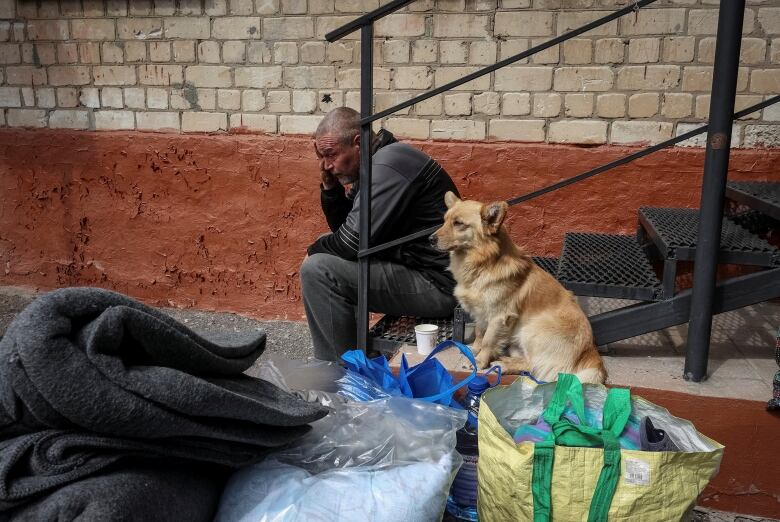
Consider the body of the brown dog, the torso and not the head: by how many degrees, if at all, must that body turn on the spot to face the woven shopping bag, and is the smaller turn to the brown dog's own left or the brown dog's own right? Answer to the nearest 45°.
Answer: approximately 90° to the brown dog's own left

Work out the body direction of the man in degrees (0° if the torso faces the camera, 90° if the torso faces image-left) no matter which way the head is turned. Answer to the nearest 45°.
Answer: approximately 90°

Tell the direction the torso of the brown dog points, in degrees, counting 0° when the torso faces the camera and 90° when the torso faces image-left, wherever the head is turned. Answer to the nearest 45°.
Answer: approximately 90°

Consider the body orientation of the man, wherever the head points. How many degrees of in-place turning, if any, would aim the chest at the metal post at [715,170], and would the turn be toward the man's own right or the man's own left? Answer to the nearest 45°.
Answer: approximately 135° to the man's own left

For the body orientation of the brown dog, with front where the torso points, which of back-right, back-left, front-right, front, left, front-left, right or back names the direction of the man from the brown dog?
front-right
